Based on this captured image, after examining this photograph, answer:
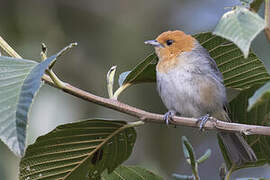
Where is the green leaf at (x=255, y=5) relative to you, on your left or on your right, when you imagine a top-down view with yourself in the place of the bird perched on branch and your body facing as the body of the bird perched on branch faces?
on your left

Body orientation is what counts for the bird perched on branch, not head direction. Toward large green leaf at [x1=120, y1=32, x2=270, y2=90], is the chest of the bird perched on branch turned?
no

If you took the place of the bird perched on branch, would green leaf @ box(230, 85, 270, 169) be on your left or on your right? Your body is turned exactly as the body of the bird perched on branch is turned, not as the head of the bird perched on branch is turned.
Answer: on your left

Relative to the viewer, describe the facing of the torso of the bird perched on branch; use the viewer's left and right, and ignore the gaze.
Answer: facing the viewer and to the left of the viewer

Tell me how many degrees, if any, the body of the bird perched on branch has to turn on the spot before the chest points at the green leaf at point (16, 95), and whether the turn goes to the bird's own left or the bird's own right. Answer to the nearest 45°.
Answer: approximately 45° to the bird's own right

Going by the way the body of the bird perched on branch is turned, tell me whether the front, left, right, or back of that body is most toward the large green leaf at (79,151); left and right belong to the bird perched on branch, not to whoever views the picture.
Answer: front
